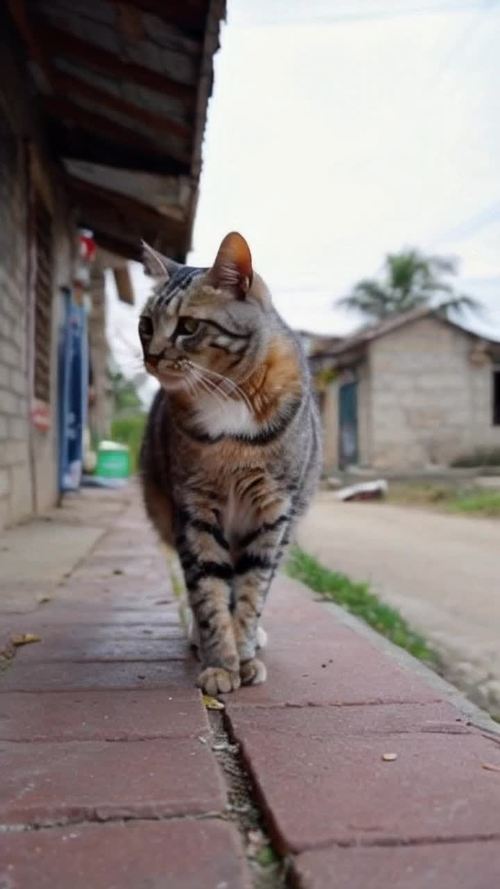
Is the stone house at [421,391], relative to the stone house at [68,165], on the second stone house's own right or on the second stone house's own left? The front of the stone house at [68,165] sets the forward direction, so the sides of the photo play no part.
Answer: on the second stone house's own left

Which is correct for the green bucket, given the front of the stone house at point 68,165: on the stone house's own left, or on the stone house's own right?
on the stone house's own left

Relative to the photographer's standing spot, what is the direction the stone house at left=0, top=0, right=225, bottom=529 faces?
facing to the right of the viewer

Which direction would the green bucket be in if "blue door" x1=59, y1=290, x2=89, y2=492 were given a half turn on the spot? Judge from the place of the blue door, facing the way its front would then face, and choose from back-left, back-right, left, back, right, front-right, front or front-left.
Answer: right

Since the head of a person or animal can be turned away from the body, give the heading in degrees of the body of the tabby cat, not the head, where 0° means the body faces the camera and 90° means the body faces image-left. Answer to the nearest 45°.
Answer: approximately 0°

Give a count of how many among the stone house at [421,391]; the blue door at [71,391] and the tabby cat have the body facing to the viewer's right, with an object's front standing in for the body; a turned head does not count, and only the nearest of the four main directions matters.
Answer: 1

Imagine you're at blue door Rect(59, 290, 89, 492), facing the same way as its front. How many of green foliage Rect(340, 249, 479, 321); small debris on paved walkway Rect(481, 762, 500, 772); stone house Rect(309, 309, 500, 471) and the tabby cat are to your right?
2

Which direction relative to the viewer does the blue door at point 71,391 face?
to the viewer's right

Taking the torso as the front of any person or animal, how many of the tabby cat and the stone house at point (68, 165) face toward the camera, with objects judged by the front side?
1

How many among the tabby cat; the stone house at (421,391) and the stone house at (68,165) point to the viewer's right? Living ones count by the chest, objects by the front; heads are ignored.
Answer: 1

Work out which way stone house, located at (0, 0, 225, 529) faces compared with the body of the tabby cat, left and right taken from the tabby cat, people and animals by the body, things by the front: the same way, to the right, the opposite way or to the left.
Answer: to the left

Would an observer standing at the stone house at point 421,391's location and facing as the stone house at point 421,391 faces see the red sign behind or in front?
in front
